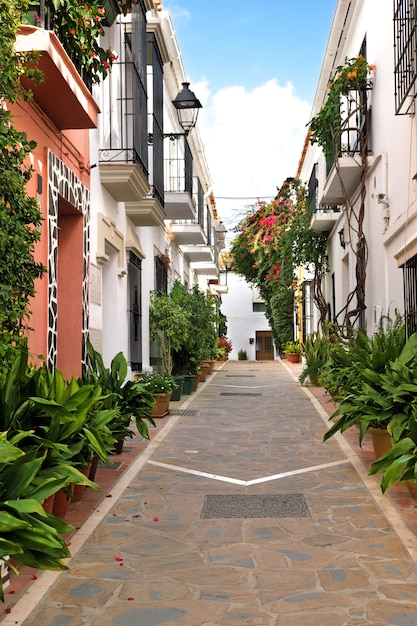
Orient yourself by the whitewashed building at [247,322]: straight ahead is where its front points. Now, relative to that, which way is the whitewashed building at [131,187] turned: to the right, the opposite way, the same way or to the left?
to the left

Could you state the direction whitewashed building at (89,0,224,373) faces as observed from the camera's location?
facing to the right of the viewer

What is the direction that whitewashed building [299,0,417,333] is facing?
to the viewer's left

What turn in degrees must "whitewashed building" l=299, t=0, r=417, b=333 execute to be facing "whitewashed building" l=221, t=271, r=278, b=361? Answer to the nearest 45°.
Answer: approximately 90° to its right

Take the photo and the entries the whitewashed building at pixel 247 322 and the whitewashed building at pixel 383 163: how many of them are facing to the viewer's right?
0

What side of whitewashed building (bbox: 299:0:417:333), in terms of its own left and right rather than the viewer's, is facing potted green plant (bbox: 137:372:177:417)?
front

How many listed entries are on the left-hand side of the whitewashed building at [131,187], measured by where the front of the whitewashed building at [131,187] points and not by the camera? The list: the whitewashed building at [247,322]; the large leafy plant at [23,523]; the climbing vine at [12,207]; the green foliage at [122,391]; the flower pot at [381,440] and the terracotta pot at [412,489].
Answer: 1

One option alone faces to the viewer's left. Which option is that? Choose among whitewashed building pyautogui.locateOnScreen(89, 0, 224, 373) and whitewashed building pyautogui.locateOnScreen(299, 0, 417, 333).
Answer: whitewashed building pyautogui.locateOnScreen(299, 0, 417, 333)

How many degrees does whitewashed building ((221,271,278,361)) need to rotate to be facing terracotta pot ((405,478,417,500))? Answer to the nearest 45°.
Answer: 0° — it already faces it

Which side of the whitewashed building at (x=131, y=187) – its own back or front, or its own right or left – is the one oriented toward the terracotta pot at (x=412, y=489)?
right

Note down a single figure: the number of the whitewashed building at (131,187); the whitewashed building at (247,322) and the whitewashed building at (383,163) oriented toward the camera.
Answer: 1

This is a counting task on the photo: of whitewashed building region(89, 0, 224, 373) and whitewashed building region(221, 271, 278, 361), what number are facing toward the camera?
1

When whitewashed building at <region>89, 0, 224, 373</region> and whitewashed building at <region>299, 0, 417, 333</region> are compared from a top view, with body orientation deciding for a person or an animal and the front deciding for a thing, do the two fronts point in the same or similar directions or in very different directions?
very different directions

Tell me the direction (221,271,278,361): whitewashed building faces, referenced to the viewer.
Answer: facing the viewer

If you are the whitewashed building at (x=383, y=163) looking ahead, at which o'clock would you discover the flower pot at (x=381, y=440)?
The flower pot is roughly at 9 o'clock from the whitewashed building.
